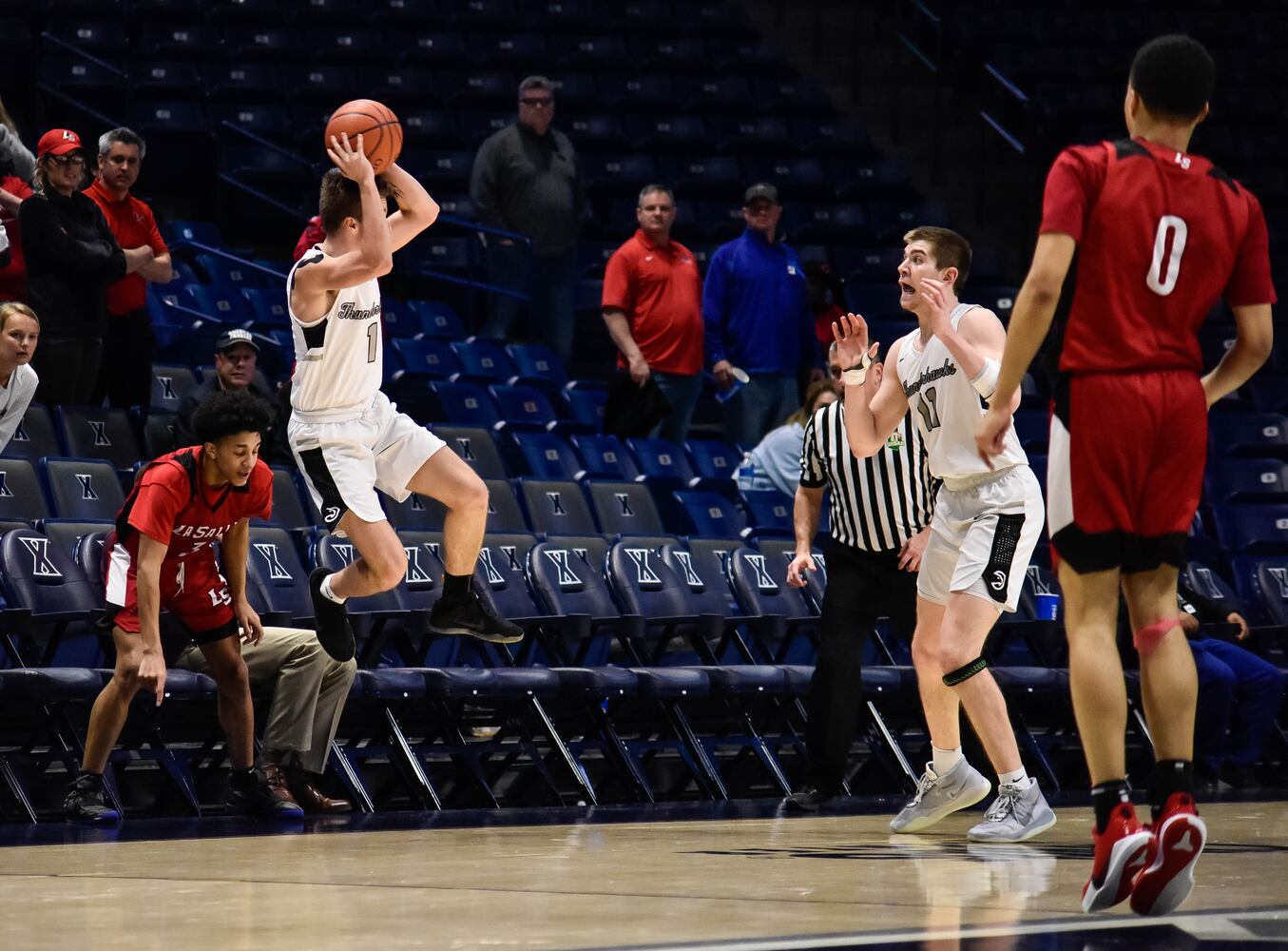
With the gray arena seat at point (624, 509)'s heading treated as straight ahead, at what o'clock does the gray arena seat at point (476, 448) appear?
the gray arena seat at point (476, 448) is roughly at 5 o'clock from the gray arena seat at point (624, 509).

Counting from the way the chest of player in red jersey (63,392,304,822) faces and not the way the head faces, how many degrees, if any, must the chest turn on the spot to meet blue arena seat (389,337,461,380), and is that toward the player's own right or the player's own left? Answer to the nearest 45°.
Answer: approximately 135° to the player's own left

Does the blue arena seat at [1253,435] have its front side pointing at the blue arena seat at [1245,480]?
yes

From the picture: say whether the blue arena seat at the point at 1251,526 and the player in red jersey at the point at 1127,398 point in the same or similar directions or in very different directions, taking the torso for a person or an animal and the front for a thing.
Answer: very different directions

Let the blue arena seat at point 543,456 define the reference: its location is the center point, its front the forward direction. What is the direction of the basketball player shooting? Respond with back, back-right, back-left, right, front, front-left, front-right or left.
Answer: front-right

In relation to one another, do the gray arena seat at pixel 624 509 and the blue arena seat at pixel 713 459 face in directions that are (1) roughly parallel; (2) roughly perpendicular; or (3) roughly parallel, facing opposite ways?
roughly parallel

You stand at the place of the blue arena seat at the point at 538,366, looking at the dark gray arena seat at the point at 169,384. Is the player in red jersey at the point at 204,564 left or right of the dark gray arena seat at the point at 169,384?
left

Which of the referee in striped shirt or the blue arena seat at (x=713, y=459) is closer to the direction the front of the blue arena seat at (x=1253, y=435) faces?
the referee in striped shirt

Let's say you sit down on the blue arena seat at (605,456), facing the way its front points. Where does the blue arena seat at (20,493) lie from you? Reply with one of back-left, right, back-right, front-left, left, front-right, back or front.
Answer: right

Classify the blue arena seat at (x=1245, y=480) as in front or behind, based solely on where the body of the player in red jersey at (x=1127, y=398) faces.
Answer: in front

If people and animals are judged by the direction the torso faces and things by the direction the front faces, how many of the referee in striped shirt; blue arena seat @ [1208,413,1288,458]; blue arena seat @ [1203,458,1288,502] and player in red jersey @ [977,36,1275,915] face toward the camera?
3

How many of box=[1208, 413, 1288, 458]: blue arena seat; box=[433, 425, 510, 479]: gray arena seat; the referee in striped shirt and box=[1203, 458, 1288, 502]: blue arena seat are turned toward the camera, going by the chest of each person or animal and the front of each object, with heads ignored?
4

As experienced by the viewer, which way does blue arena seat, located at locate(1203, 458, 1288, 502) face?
facing the viewer

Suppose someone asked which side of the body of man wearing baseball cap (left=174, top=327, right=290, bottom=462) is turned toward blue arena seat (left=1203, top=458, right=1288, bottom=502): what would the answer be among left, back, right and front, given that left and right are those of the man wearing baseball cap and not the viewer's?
left

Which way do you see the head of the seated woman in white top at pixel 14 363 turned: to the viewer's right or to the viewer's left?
to the viewer's right
